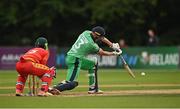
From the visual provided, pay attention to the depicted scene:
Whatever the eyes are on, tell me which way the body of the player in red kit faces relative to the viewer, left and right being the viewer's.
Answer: facing away from the viewer and to the right of the viewer

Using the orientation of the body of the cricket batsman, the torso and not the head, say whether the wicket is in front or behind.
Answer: behind

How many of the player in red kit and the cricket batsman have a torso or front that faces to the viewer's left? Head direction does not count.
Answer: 0

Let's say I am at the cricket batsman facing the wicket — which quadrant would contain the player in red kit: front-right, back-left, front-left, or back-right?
front-left
